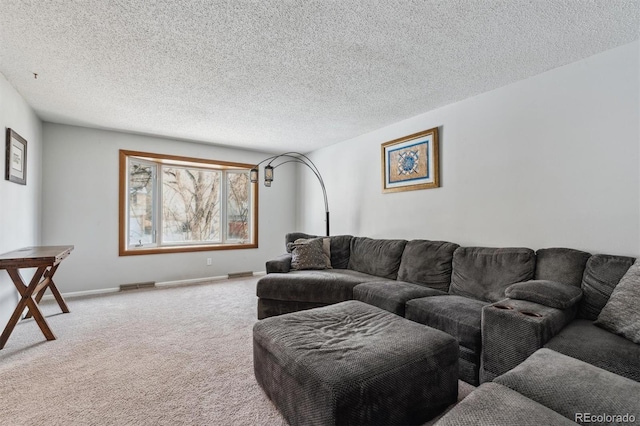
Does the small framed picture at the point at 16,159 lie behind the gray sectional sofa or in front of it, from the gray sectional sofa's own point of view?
in front

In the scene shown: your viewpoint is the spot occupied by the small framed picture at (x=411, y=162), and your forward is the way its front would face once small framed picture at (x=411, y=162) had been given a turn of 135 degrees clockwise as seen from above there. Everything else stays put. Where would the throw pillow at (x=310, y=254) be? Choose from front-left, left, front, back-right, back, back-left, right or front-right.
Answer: left

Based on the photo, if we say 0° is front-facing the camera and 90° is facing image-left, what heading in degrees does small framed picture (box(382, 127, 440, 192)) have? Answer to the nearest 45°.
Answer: approximately 45°

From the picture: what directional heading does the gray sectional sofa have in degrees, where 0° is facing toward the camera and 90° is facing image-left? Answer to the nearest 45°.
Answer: approximately 45°

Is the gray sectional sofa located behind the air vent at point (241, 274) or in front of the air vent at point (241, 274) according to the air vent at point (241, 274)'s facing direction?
in front

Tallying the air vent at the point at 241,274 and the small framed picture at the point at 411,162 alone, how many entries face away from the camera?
0

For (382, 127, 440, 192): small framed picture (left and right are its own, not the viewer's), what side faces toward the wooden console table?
front

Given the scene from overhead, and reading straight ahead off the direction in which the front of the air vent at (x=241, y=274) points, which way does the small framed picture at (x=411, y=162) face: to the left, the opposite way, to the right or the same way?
to the right

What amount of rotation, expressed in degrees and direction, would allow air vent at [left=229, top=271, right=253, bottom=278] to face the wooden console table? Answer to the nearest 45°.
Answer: approximately 45° to its right

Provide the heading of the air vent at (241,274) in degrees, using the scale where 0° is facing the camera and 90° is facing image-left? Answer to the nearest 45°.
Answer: approximately 0°

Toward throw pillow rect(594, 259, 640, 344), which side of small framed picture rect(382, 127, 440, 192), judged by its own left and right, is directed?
left

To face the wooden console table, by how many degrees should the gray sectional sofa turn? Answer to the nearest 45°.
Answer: approximately 45° to its right

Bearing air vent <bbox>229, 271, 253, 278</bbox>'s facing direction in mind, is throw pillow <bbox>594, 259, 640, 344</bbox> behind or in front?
in front

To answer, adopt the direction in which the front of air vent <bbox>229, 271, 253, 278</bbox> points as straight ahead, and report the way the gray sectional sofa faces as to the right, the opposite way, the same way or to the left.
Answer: to the right
